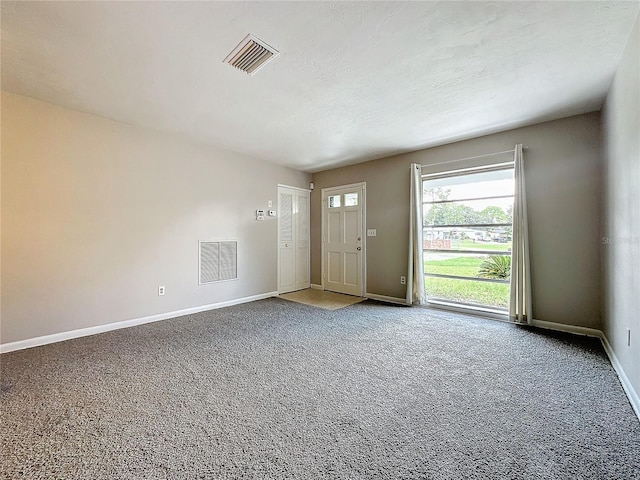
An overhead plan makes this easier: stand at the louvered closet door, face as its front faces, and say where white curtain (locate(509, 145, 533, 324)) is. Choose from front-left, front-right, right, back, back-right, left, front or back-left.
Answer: front

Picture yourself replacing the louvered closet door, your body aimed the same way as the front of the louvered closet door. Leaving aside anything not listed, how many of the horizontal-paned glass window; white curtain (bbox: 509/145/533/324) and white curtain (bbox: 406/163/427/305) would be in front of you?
3

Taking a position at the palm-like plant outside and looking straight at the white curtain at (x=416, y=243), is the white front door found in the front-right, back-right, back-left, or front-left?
front-right

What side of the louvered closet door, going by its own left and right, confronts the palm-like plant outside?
front

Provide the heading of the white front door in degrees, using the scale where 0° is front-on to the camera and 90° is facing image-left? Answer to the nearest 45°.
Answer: approximately 45°

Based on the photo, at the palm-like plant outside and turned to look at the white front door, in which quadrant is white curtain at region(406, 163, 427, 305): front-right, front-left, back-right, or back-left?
front-left

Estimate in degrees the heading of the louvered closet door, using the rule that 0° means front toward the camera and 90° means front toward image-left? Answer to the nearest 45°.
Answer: approximately 315°

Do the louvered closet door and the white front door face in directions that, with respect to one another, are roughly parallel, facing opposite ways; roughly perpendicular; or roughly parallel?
roughly perpendicular

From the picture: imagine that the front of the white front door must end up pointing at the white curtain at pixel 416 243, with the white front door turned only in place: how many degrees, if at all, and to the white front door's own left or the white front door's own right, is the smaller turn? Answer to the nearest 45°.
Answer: approximately 90° to the white front door's own left

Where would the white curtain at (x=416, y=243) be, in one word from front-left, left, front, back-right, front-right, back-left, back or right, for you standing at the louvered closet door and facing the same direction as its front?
front

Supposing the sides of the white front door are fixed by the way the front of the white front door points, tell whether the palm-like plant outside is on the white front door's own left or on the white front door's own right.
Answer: on the white front door's own left

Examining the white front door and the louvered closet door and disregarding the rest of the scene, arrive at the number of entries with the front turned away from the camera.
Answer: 0

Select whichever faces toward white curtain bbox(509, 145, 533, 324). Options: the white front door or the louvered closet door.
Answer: the louvered closet door

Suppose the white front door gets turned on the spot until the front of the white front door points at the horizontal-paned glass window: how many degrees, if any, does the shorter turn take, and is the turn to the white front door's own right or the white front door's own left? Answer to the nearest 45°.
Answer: approximately 90° to the white front door's own left
